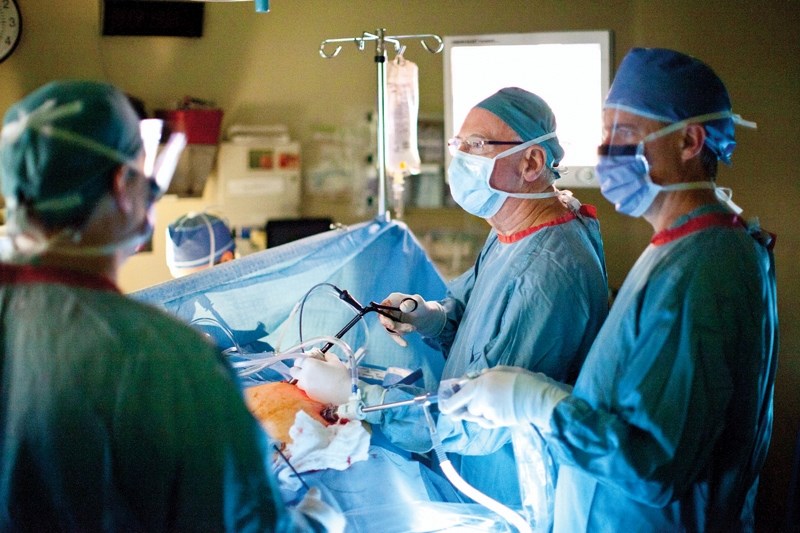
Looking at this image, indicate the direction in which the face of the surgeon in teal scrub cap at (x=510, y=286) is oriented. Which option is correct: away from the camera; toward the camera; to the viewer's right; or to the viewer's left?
to the viewer's left

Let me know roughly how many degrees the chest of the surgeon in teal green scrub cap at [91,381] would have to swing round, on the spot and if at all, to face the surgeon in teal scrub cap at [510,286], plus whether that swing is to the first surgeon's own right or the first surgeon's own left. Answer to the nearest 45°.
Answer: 0° — they already face them

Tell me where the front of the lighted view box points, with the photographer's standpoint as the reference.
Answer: facing the viewer

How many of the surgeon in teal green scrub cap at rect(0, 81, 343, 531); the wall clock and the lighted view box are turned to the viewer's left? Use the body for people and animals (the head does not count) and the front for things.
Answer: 0

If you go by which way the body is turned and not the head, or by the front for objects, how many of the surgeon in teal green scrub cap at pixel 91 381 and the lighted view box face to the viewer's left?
0

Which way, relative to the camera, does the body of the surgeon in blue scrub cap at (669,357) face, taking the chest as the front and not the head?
to the viewer's left

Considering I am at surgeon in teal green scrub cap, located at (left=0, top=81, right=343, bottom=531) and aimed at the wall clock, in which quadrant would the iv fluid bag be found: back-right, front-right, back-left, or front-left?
front-right

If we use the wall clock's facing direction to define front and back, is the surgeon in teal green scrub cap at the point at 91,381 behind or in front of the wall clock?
in front

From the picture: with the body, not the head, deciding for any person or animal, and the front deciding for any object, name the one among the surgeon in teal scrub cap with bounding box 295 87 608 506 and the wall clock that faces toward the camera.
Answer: the wall clock
